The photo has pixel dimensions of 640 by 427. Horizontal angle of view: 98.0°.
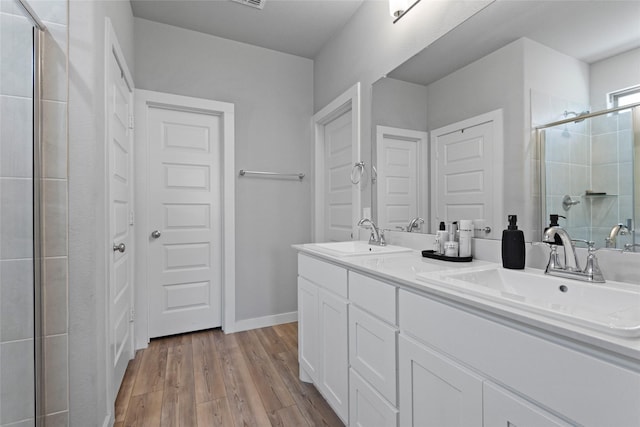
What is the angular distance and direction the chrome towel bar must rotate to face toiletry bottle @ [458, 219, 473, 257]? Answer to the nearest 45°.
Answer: approximately 45° to its left

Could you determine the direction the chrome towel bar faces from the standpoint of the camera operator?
facing the viewer

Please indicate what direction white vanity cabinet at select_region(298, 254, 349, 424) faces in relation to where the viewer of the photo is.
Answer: facing the viewer and to the left of the viewer

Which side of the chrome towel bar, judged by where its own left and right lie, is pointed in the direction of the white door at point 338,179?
left

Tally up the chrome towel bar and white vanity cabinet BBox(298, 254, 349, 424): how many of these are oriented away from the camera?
0

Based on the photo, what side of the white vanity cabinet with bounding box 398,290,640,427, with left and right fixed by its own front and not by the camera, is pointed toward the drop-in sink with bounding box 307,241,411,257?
right

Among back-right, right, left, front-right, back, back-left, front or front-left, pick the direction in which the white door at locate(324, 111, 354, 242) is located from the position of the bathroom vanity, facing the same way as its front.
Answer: right

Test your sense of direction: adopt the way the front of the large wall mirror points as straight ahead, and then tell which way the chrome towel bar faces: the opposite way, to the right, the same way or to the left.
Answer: to the left

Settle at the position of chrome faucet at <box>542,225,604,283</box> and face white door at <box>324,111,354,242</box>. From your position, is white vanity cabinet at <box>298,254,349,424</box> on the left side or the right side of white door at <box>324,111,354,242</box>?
left
